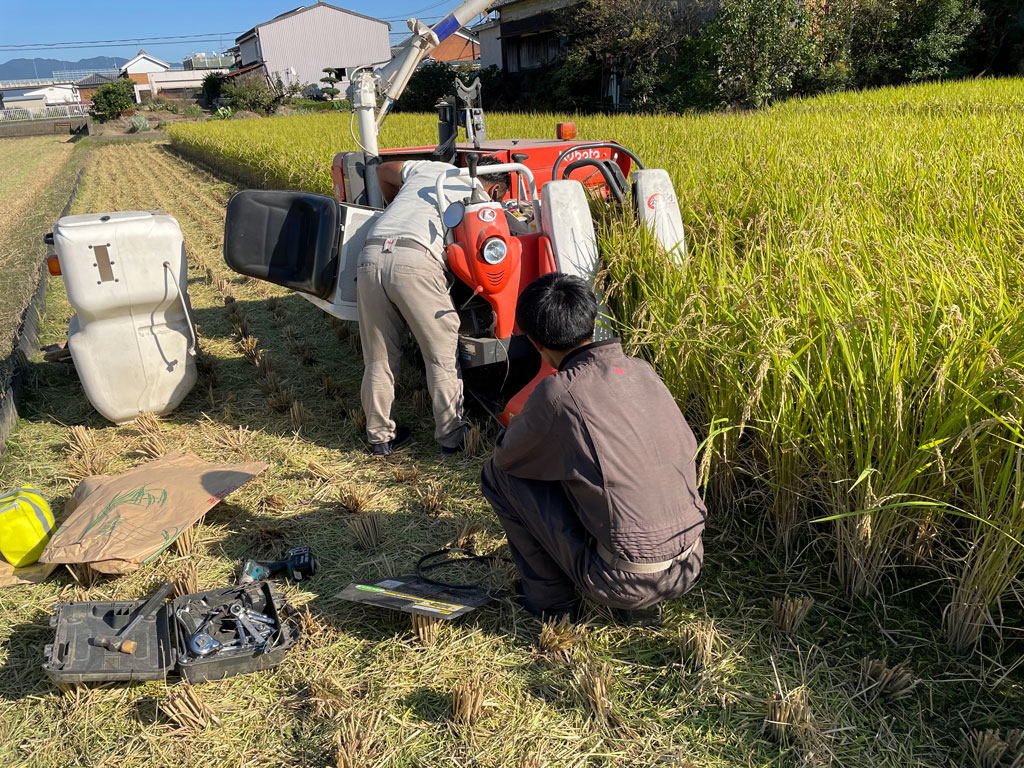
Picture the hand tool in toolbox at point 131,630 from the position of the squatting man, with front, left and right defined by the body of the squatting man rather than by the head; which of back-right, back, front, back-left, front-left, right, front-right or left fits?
front-left

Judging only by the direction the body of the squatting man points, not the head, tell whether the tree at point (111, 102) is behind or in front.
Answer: in front

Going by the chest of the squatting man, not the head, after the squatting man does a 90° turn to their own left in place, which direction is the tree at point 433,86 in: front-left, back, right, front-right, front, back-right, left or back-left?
back-right

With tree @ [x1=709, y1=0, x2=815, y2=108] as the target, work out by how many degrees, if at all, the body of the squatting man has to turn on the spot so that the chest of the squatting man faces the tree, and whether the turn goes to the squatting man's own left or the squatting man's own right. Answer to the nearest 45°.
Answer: approximately 45° to the squatting man's own right

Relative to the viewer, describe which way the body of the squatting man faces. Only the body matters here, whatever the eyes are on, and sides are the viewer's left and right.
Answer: facing away from the viewer and to the left of the viewer
